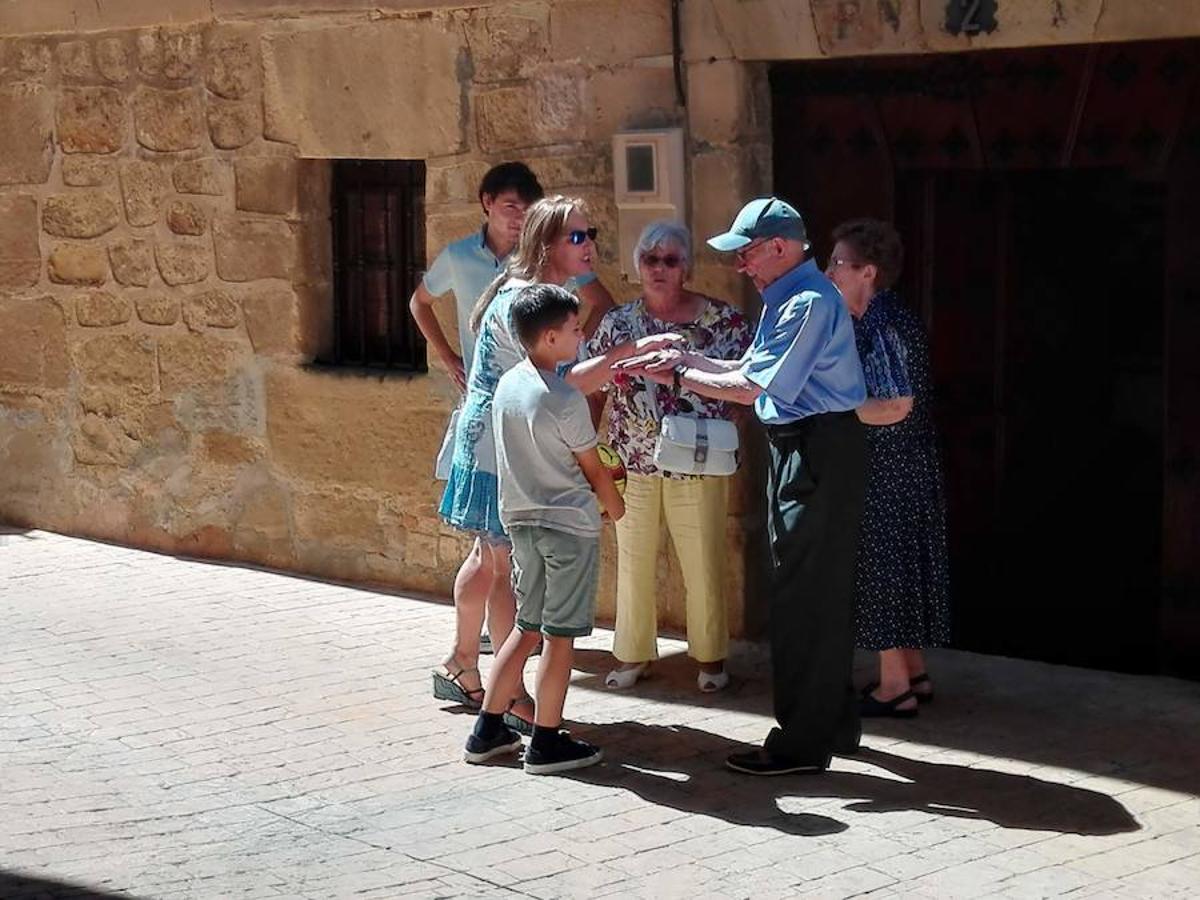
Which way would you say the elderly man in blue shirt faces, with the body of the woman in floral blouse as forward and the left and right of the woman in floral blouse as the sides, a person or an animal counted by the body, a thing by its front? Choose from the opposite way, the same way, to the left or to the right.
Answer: to the right

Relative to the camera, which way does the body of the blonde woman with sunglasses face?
to the viewer's right

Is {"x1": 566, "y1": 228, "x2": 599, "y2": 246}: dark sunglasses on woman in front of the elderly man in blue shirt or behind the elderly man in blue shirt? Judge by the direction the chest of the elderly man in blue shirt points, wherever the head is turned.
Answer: in front

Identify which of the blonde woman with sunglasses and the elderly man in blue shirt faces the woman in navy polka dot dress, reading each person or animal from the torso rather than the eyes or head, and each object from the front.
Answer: the blonde woman with sunglasses

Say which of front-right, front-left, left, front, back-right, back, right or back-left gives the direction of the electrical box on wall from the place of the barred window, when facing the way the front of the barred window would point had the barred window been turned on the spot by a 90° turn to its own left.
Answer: front-right

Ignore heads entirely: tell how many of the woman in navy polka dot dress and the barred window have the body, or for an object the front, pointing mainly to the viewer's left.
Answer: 1

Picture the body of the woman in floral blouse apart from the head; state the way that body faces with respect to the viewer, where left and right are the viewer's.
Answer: facing the viewer

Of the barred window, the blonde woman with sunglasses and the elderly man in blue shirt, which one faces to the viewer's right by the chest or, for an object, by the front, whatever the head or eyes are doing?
the blonde woman with sunglasses

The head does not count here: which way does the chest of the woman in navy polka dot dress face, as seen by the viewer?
to the viewer's left

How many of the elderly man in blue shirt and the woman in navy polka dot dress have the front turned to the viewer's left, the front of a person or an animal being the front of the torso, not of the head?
2

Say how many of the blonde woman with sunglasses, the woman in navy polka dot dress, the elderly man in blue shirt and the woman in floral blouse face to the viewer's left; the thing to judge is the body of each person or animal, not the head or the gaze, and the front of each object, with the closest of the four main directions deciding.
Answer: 2

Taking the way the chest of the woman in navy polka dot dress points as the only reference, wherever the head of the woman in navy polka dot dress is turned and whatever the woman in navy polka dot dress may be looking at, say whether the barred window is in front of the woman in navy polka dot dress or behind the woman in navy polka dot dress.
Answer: in front

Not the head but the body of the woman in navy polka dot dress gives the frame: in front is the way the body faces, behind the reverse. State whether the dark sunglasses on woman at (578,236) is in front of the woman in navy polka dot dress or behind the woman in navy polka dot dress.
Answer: in front
